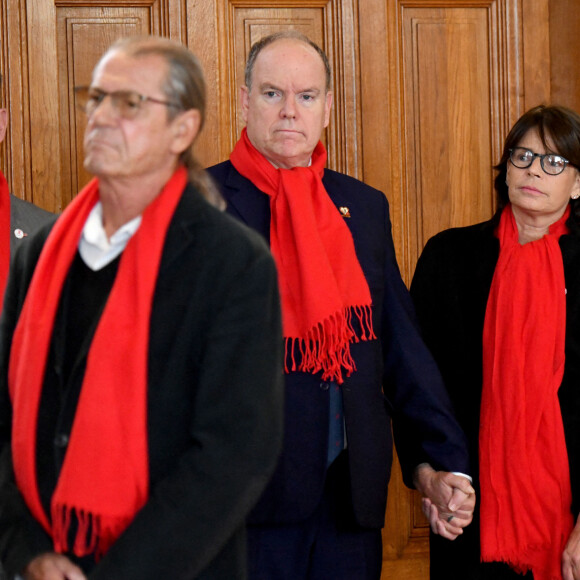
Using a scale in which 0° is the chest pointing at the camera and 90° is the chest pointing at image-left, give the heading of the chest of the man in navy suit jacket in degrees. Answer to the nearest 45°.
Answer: approximately 0°

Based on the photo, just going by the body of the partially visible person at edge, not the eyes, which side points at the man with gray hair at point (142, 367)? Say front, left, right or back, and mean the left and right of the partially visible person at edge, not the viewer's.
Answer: front

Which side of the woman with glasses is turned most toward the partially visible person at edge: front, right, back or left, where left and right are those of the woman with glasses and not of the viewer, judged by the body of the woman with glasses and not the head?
right

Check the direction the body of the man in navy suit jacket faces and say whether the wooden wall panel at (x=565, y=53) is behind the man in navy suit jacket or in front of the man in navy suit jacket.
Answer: behind

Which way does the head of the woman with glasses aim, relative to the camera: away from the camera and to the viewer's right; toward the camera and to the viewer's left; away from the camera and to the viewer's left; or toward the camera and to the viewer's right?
toward the camera and to the viewer's left

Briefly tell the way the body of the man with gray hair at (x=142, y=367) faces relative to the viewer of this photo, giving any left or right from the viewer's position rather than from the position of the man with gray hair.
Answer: facing the viewer and to the left of the viewer

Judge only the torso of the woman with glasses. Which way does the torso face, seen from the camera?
toward the camera

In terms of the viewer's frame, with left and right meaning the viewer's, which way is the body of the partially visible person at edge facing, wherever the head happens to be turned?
facing the viewer

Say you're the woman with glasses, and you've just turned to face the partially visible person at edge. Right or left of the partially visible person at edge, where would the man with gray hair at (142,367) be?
left

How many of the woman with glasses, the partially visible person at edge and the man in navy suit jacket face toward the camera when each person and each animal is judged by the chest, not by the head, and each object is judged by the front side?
3
